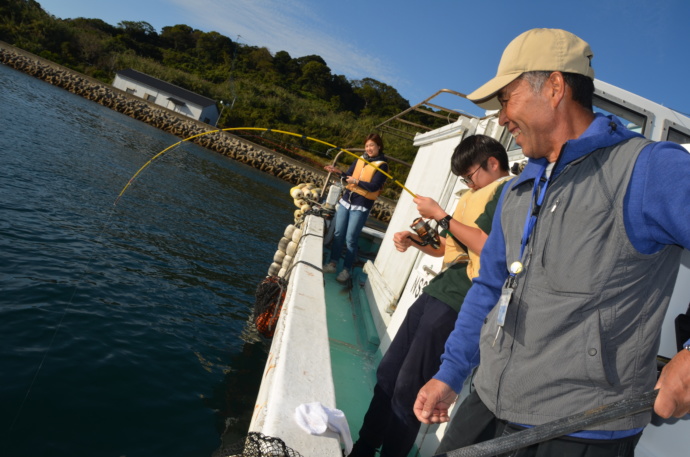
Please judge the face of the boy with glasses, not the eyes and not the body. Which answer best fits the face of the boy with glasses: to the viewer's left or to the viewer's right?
to the viewer's left

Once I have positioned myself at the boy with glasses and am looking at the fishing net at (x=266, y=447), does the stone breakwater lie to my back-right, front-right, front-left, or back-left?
back-right

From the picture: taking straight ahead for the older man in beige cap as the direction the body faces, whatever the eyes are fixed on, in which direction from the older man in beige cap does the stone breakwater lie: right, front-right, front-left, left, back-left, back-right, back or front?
right

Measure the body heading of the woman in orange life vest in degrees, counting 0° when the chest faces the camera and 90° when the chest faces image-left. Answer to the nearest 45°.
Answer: approximately 45°

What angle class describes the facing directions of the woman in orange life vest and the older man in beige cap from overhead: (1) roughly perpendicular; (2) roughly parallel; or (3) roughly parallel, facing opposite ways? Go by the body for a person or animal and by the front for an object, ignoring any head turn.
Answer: roughly parallel

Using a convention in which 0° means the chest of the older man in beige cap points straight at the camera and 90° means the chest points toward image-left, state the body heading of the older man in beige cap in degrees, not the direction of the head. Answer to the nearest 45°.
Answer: approximately 45°

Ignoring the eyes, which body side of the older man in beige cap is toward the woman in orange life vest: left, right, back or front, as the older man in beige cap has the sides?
right

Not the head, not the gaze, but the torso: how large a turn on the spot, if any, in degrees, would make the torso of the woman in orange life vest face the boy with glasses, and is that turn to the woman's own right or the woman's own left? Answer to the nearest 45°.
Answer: approximately 45° to the woman's own left

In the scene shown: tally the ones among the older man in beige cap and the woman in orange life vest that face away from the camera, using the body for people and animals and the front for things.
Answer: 0

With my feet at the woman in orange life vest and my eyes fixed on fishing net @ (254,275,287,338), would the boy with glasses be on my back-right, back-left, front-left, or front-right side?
front-left
